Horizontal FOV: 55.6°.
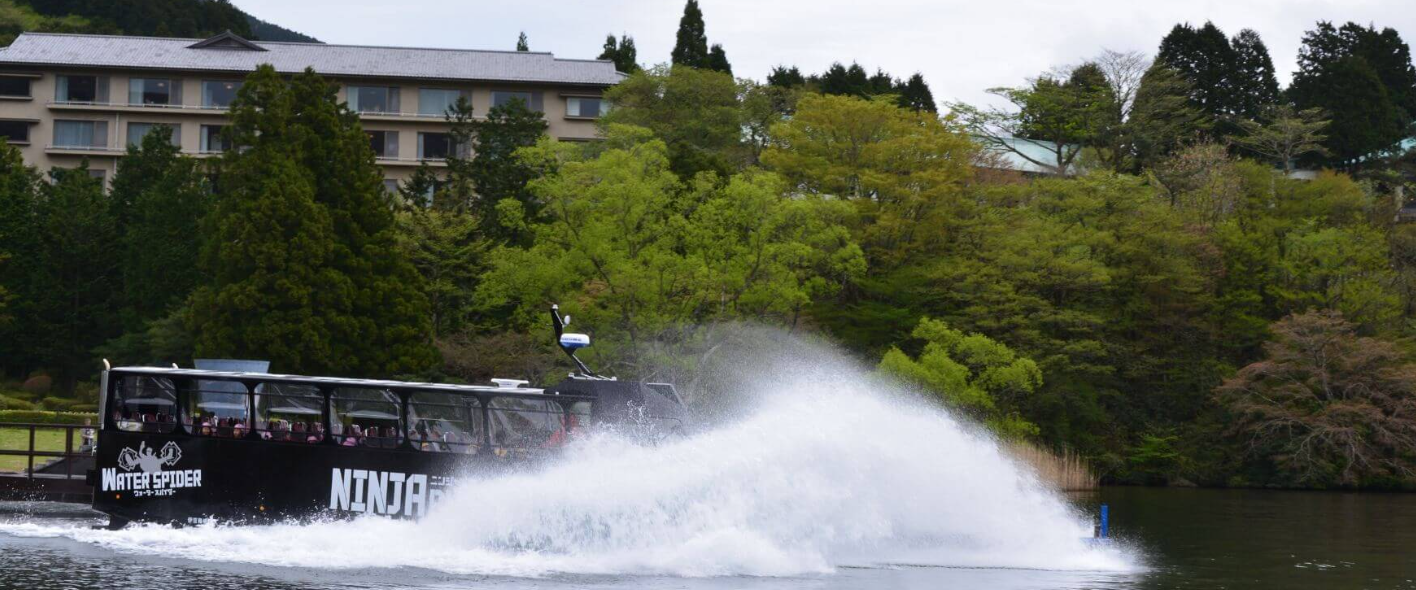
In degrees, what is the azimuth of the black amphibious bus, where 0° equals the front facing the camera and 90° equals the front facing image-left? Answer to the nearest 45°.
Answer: approximately 270°
